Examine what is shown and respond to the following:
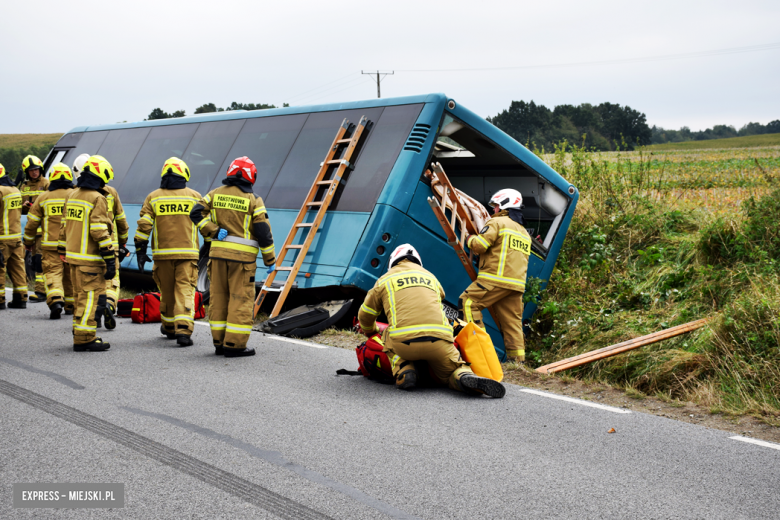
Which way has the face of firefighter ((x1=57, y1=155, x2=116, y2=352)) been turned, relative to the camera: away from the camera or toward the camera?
away from the camera

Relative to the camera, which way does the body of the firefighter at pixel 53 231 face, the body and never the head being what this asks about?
away from the camera

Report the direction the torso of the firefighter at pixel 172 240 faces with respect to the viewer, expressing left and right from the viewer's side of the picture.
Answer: facing away from the viewer

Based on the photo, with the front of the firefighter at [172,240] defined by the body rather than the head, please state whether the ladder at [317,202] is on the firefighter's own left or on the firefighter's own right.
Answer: on the firefighter's own right

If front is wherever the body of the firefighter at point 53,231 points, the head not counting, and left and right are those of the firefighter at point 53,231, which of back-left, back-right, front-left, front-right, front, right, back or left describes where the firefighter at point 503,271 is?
back-right

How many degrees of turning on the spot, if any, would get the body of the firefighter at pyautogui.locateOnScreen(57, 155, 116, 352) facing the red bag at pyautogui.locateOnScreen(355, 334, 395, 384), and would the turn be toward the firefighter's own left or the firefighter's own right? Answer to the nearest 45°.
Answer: approximately 90° to the firefighter's own right

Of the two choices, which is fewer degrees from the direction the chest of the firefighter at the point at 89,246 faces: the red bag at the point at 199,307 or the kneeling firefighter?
the red bag

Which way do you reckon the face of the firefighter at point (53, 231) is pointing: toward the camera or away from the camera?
away from the camera

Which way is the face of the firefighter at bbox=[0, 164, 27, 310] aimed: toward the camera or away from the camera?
away from the camera

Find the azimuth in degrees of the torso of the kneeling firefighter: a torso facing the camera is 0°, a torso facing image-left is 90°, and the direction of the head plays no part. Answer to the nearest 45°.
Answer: approximately 135°

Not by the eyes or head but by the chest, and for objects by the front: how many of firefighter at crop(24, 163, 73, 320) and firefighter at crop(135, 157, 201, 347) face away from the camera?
2
